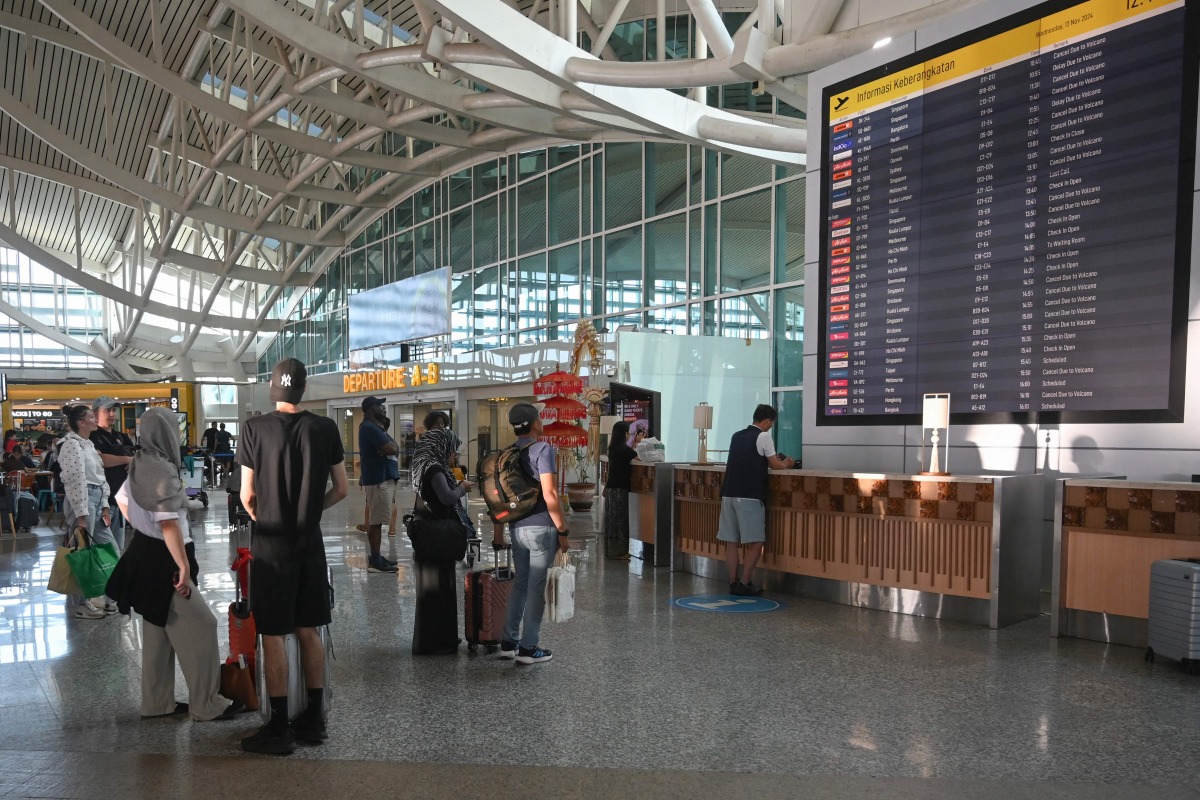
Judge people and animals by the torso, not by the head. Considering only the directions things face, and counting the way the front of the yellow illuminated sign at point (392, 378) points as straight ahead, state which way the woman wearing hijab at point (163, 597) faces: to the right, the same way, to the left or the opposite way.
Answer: the opposite way

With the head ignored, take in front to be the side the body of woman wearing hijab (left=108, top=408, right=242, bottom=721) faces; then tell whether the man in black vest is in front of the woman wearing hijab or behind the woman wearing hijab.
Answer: in front

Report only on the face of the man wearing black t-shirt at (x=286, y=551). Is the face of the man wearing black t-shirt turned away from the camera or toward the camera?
away from the camera

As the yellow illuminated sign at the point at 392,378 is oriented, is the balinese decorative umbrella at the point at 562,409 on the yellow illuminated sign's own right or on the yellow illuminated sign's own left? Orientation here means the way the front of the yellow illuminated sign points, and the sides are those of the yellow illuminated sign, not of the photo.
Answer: on the yellow illuminated sign's own left

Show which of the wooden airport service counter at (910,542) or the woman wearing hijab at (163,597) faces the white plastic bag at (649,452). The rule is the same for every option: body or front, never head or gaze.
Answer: the woman wearing hijab

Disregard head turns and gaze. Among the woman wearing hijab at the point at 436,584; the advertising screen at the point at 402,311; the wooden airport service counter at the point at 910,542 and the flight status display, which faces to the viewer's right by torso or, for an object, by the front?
the woman wearing hijab

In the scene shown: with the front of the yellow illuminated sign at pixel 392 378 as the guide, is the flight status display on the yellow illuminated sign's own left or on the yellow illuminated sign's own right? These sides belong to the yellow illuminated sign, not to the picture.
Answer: on the yellow illuminated sign's own left

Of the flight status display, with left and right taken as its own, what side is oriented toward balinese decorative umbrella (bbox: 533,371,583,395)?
right

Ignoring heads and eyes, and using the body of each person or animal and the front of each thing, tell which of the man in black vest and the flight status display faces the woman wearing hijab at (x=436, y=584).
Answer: the flight status display

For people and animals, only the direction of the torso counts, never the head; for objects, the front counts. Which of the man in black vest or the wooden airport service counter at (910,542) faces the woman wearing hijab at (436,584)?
the wooden airport service counter
